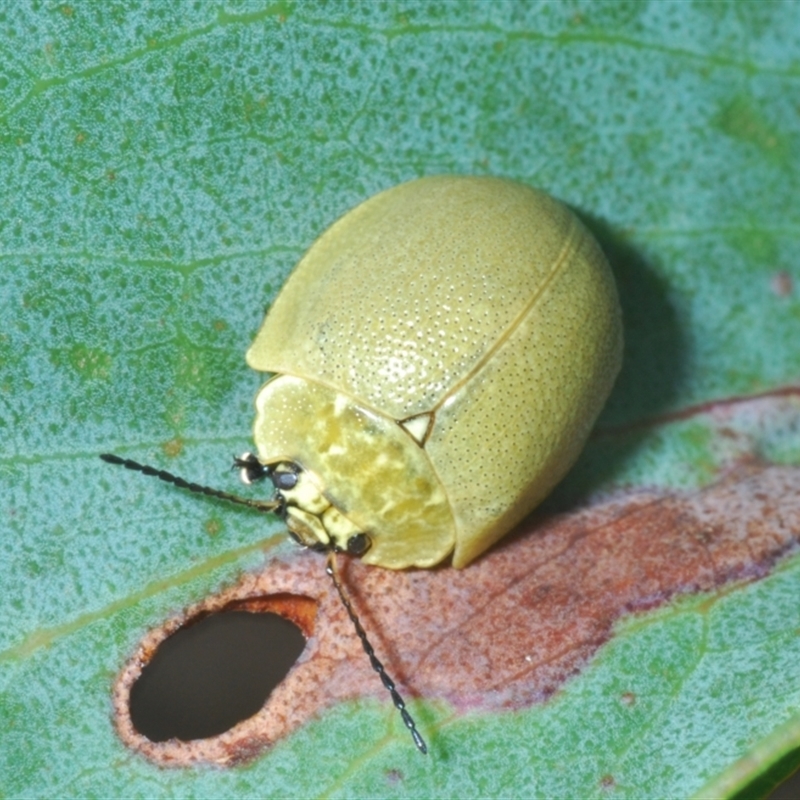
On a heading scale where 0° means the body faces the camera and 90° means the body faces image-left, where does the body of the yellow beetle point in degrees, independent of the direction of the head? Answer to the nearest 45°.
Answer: approximately 45°
